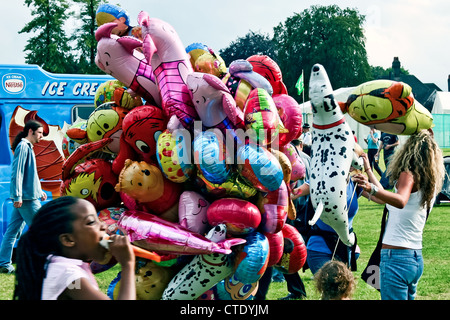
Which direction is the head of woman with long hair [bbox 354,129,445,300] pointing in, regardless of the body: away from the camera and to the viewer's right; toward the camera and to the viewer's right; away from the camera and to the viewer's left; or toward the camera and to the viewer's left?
away from the camera and to the viewer's left

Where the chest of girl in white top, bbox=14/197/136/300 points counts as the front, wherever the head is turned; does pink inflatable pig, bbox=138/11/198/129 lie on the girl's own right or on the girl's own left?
on the girl's own left

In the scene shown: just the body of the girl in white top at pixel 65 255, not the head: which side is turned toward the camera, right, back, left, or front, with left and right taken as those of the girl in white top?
right

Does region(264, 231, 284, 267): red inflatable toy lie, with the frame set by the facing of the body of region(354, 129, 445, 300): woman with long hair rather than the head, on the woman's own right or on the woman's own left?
on the woman's own left

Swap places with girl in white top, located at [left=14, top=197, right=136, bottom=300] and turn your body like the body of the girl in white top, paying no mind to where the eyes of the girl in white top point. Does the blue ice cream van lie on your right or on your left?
on your left

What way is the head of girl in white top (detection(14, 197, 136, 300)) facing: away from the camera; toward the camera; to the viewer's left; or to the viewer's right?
to the viewer's right

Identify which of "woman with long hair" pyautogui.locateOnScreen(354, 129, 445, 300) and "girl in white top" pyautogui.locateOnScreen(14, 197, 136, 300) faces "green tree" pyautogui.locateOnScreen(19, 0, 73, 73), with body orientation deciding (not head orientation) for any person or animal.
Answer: the woman with long hair

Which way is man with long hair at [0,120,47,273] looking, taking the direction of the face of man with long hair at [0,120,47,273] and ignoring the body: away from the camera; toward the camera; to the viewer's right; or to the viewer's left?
to the viewer's right

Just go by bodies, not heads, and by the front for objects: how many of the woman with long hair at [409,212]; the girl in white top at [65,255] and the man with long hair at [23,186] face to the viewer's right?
2

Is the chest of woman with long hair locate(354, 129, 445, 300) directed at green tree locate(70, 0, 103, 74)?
yes

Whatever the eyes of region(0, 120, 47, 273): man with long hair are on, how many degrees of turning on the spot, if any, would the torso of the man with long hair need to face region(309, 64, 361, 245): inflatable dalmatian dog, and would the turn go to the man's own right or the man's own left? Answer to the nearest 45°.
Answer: approximately 45° to the man's own right

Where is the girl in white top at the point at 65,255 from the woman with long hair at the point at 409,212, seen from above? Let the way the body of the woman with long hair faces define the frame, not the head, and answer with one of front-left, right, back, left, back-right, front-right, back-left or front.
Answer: left

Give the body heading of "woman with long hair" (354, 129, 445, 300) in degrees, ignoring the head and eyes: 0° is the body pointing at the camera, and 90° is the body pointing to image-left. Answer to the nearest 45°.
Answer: approximately 135°

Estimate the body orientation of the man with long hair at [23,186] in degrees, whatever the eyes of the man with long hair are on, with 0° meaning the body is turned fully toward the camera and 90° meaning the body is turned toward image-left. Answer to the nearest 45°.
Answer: approximately 270°

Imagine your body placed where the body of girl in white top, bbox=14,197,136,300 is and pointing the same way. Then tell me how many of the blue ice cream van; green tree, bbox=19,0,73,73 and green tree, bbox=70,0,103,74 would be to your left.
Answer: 3
